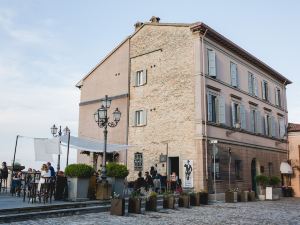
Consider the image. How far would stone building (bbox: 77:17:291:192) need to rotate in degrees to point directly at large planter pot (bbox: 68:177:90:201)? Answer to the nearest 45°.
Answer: approximately 90° to its right

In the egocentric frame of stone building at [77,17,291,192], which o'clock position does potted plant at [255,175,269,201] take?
The potted plant is roughly at 10 o'clock from the stone building.

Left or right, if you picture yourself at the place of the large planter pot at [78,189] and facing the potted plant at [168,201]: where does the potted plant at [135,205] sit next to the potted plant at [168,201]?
right

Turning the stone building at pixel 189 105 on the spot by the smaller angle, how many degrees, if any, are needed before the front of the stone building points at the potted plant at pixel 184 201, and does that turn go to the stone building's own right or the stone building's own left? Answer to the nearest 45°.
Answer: approximately 45° to the stone building's own right

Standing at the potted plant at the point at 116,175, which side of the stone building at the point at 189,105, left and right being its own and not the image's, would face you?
right

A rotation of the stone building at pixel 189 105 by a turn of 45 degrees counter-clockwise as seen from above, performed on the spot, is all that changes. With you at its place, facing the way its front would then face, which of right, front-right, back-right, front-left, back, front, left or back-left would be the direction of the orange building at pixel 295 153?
front-left

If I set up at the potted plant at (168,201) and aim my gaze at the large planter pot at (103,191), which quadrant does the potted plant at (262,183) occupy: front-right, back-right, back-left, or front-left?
back-right

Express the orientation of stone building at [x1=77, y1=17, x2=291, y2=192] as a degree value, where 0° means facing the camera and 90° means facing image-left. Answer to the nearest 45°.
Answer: approximately 315°

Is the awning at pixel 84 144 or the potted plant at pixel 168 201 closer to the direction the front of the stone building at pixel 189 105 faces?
the potted plant

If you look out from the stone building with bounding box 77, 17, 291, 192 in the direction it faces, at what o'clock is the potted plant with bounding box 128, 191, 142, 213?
The potted plant is roughly at 2 o'clock from the stone building.

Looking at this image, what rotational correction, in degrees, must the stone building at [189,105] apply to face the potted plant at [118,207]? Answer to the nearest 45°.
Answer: approximately 45° to its right
